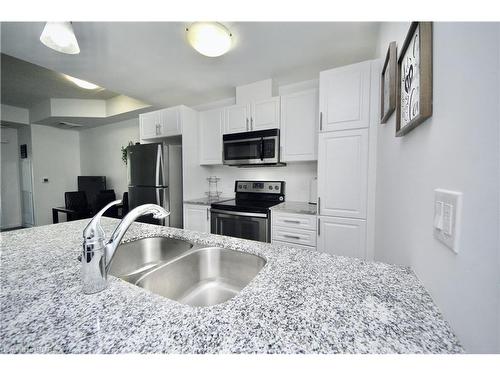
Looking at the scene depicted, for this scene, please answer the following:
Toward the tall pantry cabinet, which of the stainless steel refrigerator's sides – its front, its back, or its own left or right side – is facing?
left

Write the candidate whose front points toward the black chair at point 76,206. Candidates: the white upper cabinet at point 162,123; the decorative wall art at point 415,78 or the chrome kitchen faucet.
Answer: the decorative wall art

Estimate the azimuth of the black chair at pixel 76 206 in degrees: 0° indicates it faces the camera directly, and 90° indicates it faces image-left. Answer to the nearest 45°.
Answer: approximately 225°

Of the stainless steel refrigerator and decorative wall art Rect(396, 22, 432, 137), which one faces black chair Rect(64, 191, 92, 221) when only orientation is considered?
the decorative wall art

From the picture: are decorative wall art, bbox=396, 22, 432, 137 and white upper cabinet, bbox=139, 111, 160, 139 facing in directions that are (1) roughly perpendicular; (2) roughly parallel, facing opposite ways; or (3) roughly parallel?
roughly perpendicular

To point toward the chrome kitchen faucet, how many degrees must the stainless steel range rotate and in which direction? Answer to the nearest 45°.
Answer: approximately 45° to its left

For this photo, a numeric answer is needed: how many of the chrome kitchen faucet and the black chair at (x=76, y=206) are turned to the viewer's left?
0

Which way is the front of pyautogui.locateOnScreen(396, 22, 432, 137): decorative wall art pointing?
to the viewer's left

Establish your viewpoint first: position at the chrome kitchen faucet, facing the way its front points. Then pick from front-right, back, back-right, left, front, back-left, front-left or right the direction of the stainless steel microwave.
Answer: front-left

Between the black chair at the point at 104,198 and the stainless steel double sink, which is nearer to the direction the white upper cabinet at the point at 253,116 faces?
the stainless steel double sink

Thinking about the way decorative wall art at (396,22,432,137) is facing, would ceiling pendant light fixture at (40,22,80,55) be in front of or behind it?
in front

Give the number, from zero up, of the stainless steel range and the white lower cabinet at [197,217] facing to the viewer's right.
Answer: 0

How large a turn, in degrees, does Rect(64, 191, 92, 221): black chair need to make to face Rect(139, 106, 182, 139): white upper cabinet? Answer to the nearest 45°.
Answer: approximately 90° to its right

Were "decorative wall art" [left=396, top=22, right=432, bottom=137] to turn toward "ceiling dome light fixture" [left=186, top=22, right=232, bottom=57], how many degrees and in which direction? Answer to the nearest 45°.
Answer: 0° — it already faces it

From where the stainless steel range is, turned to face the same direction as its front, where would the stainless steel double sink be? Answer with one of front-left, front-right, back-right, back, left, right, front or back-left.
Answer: front-left

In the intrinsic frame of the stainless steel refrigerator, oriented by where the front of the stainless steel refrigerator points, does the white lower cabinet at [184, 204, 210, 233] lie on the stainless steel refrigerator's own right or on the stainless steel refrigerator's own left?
on the stainless steel refrigerator's own left
